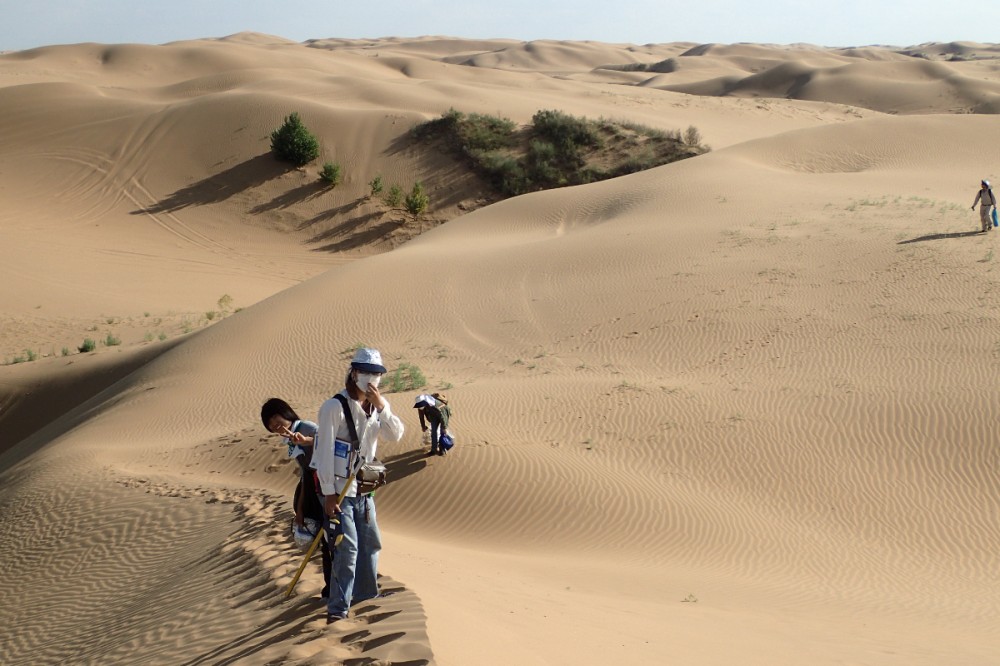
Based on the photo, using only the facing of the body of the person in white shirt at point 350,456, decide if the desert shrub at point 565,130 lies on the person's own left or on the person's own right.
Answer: on the person's own left

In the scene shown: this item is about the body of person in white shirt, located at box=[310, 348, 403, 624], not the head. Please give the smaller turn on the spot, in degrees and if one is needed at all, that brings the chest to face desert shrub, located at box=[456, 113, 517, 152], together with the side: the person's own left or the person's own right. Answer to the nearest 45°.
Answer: approximately 135° to the person's own left

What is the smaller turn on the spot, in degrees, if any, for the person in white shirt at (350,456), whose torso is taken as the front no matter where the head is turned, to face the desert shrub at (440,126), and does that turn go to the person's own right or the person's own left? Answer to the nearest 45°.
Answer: approximately 135° to the person's own left

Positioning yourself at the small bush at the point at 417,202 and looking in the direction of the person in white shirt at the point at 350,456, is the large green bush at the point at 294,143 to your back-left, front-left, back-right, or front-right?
back-right

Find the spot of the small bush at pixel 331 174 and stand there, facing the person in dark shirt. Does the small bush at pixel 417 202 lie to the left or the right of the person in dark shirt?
left

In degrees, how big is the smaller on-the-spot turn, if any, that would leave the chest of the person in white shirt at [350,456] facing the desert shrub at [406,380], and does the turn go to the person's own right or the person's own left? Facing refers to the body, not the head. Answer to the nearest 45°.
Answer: approximately 135° to the person's own left

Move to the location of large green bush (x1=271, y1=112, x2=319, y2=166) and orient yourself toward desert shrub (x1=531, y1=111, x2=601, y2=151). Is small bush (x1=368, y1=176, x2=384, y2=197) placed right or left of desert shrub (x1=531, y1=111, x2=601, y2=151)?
right

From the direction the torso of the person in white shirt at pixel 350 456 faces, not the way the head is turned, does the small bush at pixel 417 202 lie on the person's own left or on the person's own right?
on the person's own left

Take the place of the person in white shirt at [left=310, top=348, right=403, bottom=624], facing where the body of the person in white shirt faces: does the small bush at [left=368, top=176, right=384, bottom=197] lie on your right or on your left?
on your left

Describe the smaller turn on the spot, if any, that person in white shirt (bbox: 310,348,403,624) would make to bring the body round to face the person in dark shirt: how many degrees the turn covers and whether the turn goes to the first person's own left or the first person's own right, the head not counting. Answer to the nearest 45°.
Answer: approximately 135° to the first person's own left

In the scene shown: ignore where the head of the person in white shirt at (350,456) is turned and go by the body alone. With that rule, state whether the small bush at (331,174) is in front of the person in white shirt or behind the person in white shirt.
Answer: behind

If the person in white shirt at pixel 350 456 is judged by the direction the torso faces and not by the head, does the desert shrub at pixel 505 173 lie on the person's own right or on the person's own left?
on the person's own left
